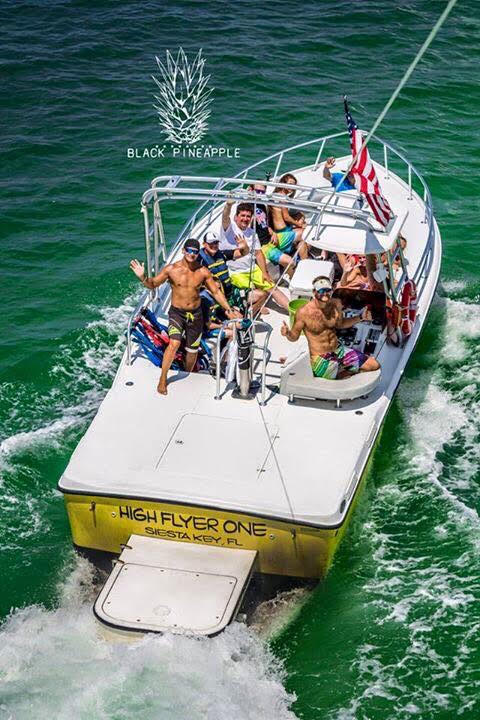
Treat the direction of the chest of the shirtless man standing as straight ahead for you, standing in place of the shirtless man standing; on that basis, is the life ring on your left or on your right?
on your left

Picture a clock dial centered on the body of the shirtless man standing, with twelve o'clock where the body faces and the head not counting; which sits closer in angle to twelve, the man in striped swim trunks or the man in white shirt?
the man in striped swim trunks

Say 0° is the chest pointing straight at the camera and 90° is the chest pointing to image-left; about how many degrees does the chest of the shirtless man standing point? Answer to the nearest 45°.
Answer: approximately 0°

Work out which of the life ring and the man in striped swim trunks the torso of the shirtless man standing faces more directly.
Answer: the man in striped swim trunks

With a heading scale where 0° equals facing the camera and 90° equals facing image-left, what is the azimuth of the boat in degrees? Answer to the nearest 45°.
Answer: approximately 225°

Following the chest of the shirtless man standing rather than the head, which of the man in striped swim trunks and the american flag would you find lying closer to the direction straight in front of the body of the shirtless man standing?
the man in striped swim trunks
